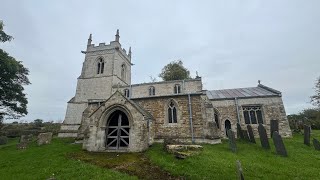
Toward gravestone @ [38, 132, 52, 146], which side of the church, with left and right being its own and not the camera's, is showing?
right

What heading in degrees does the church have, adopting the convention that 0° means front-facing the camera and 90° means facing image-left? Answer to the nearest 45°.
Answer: approximately 0°

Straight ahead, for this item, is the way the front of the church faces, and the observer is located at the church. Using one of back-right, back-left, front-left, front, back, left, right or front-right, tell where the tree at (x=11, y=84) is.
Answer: right

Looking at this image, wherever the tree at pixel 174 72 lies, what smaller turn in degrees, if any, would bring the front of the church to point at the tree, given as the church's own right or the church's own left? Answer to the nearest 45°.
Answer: approximately 180°

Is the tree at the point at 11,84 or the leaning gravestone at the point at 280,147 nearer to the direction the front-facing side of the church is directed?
the leaning gravestone

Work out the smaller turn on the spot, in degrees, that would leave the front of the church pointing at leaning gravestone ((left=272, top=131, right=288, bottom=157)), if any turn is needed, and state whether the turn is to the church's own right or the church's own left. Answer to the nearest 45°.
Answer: approximately 45° to the church's own left
